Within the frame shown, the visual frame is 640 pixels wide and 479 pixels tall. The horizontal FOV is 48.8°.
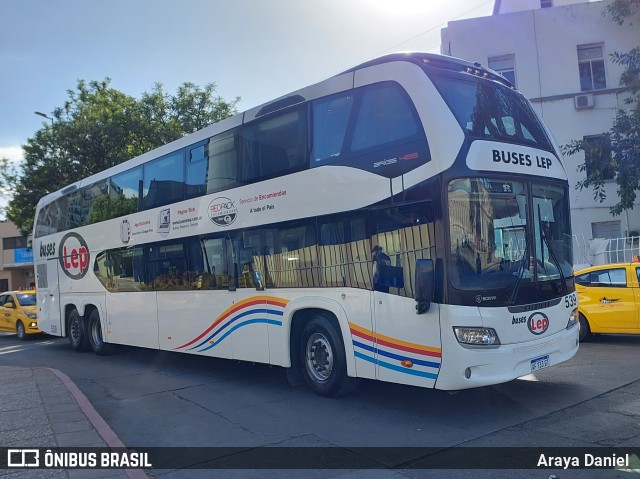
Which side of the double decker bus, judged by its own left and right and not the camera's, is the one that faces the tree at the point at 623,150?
left

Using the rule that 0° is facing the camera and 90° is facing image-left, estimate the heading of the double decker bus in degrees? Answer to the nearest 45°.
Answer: approximately 315°

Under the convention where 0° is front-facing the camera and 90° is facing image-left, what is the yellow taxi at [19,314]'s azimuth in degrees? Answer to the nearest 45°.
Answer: approximately 315°

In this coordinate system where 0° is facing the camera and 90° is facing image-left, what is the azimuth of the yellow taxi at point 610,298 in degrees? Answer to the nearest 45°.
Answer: approximately 270°

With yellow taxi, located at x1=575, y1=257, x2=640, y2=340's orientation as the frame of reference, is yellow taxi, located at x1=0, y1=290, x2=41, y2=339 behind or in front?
behind
